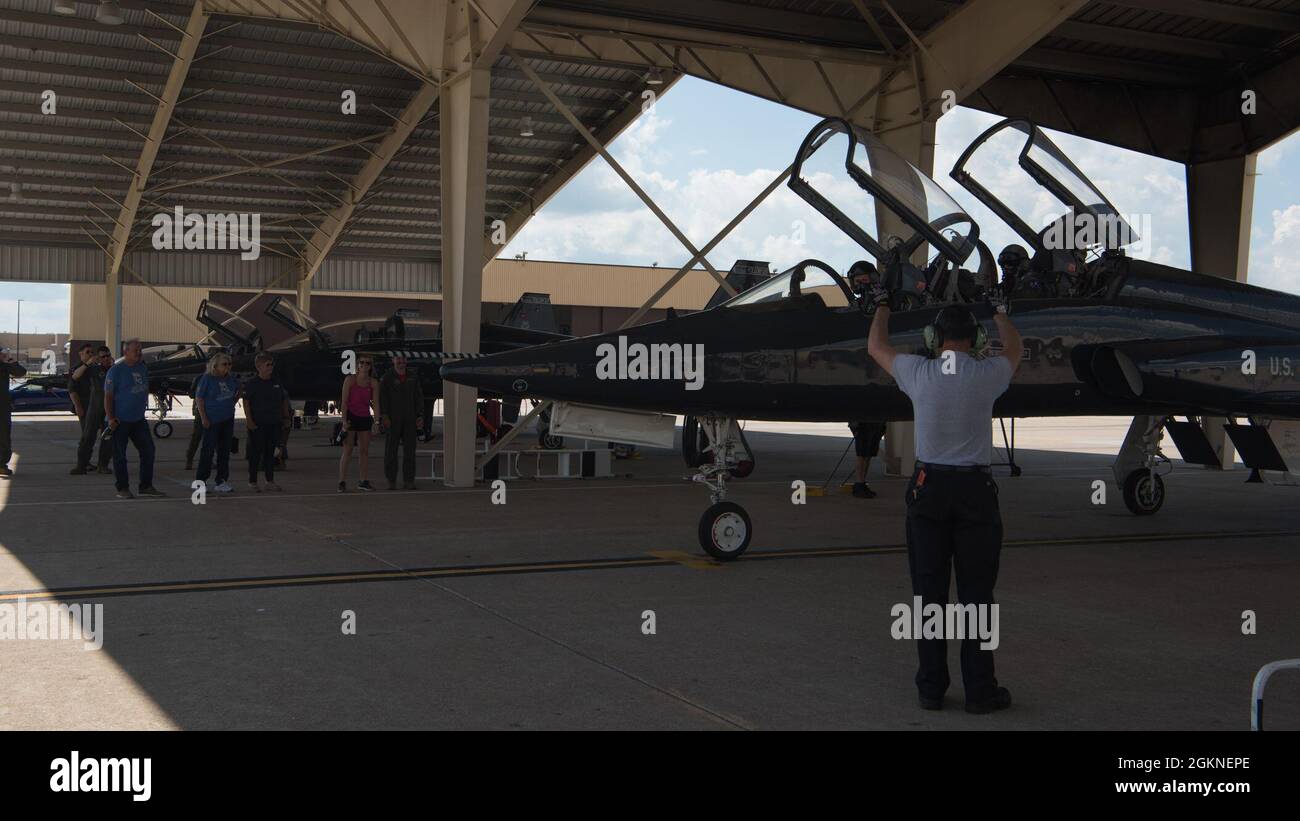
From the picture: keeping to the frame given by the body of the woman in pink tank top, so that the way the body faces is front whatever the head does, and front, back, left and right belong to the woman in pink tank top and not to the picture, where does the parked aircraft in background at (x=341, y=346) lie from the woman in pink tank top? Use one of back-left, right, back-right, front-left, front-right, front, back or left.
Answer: back-left

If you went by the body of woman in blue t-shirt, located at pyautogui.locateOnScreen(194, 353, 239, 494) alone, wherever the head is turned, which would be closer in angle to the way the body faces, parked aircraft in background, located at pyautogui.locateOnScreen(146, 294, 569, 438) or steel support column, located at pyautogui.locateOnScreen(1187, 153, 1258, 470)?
the steel support column

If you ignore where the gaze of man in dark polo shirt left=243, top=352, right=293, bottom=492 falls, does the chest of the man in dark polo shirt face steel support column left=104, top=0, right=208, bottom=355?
no

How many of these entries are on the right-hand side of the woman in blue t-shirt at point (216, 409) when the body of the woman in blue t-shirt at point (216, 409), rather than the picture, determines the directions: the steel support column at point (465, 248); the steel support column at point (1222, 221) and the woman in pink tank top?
0

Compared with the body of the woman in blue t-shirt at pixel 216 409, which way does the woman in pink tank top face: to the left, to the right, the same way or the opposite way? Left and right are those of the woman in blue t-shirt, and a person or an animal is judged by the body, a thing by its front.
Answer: the same way

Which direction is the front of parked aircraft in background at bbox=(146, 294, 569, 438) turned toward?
to the viewer's left

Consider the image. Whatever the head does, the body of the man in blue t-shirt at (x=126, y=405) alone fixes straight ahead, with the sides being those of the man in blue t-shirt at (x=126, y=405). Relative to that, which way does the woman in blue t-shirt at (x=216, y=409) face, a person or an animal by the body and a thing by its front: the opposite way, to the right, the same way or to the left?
the same way

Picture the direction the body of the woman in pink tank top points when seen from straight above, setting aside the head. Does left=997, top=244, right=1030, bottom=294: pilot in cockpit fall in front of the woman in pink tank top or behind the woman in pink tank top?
in front

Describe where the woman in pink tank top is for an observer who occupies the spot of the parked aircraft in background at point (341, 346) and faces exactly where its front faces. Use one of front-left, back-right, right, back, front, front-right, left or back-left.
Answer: left

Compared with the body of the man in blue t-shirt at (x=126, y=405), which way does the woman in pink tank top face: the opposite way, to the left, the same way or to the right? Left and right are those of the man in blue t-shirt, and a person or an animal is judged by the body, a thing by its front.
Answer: the same way

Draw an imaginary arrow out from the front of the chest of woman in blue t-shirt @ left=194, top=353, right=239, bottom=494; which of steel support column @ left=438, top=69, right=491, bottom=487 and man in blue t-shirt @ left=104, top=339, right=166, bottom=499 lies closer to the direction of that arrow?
the steel support column

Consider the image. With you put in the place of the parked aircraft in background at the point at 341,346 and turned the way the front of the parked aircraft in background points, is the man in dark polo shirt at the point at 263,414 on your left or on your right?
on your left

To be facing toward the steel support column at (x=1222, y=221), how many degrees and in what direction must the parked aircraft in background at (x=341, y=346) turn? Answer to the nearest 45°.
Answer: approximately 180°

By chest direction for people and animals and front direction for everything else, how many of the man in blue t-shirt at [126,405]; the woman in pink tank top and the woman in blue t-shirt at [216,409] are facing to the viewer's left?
0

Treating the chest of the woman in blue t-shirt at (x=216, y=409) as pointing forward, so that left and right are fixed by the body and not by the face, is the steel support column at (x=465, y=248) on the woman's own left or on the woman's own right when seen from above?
on the woman's own left

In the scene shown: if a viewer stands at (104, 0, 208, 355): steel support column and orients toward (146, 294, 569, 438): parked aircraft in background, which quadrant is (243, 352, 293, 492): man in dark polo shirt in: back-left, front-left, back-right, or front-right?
front-right

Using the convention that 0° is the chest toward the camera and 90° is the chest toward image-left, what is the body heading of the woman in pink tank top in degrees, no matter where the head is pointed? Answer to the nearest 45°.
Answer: approximately 315°

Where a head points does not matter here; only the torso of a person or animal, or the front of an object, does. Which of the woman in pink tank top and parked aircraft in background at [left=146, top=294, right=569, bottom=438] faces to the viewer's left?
the parked aircraft in background

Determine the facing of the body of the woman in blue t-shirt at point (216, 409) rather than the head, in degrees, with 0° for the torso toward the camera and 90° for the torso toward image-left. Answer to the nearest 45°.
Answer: approximately 315°
